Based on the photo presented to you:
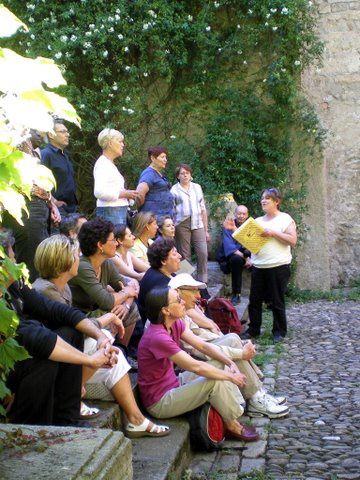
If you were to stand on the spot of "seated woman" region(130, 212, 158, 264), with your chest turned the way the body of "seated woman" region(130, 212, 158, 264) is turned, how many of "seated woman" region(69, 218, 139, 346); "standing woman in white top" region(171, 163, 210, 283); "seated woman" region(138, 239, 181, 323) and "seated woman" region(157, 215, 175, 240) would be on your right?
2

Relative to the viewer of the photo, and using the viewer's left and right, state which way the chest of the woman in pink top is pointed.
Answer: facing to the right of the viewer

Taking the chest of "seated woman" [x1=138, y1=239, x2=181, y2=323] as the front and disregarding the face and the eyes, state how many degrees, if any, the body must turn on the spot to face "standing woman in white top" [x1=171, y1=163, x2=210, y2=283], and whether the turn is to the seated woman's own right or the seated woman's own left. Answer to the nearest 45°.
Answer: approximately 90° to the seated woman's own left

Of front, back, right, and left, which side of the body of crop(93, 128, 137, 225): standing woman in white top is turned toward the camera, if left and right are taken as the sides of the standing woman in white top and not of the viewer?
right

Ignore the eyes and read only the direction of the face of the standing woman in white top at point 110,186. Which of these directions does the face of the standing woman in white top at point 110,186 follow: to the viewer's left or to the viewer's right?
to the viewer's right

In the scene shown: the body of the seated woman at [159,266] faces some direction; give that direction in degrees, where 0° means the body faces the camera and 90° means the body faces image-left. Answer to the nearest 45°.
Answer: approximately 270°

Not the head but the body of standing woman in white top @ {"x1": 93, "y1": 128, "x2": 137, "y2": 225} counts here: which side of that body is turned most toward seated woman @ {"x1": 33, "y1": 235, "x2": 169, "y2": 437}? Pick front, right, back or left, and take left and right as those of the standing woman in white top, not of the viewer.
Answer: right

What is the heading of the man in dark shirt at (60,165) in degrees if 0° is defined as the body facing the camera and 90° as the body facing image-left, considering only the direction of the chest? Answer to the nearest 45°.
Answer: approximately 315°

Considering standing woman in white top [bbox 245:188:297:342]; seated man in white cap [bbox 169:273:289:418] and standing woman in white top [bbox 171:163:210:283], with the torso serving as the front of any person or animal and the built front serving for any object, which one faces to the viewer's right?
the seated man in white cap

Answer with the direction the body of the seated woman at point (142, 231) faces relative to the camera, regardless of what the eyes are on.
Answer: to the viewer's right
